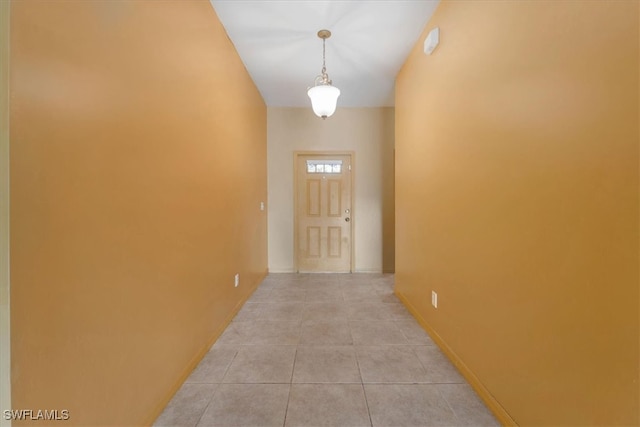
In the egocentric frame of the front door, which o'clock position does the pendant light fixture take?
The pendant light fixture is roughly at 12 o'clock from the front door.

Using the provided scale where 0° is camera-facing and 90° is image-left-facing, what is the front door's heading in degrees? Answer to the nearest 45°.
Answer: approximately 0°
